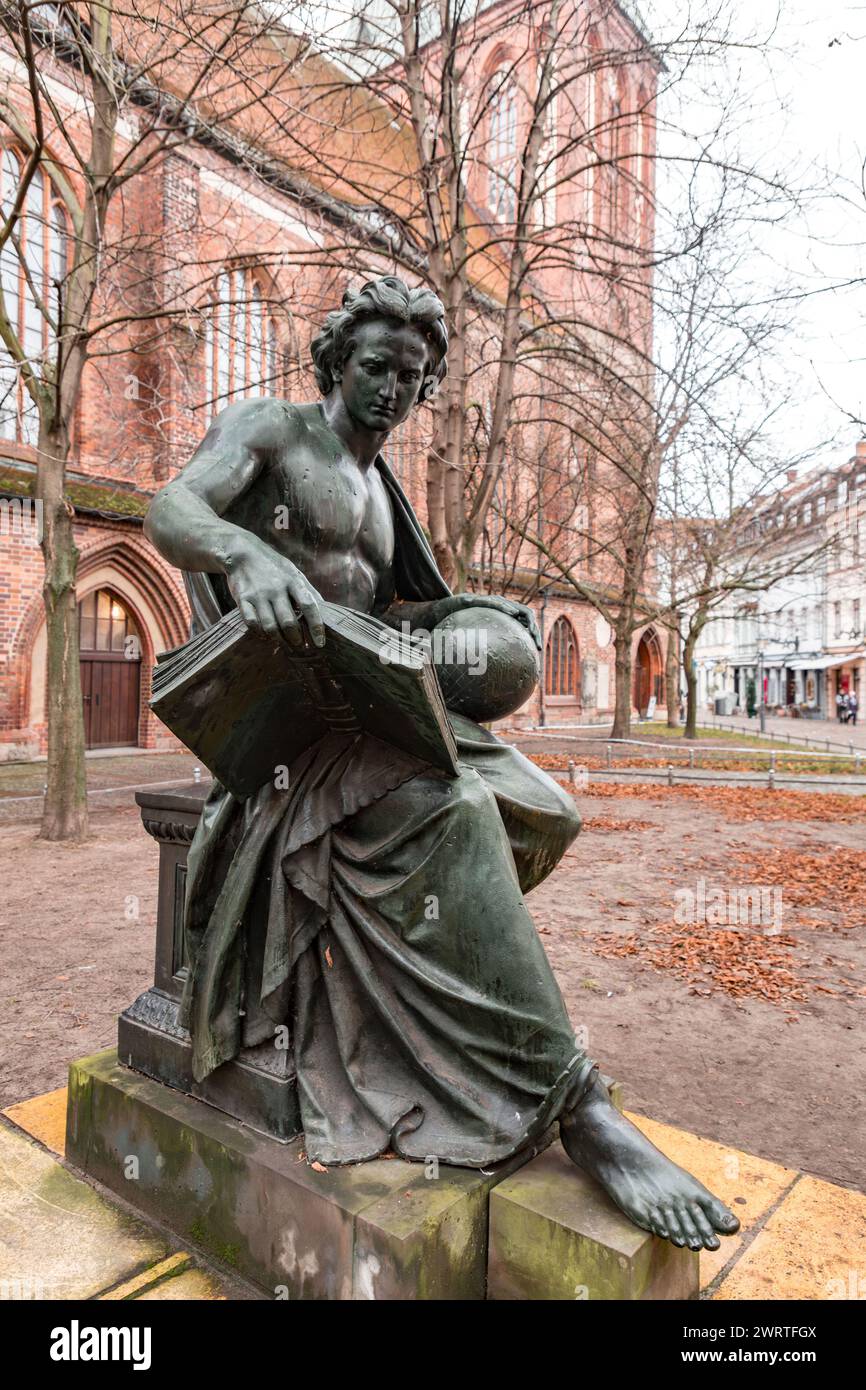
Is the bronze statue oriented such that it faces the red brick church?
no
